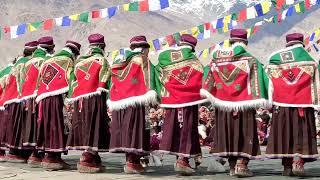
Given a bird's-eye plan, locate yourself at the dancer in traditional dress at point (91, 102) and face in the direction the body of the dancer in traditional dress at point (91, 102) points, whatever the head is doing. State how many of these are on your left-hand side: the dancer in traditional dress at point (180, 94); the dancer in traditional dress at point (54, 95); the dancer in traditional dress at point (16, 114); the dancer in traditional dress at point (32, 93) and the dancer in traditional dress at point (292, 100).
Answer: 3

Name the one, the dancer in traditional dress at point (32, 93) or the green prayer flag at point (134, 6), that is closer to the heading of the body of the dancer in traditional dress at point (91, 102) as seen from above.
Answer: the green prayer flag

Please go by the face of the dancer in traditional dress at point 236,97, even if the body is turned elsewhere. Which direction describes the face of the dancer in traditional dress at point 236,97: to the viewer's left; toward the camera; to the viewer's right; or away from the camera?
away from the camera

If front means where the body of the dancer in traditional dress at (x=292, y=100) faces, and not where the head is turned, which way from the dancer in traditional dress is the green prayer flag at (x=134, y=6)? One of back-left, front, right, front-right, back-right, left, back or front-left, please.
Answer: front-left

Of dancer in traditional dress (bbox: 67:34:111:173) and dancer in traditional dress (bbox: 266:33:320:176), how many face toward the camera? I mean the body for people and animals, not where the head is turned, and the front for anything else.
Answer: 0

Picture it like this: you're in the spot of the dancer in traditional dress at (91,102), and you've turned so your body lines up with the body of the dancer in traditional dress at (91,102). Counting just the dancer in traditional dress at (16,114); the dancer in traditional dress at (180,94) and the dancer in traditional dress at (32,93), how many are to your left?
2

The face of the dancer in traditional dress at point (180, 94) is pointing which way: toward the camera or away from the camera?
away from the camera

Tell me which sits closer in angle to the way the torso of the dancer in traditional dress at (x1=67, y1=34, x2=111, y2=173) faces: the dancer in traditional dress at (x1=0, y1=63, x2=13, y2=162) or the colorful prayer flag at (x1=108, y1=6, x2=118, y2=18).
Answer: the colorful prayer flag

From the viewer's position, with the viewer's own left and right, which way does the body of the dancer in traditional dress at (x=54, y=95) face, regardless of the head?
facing away from the viewer and to the right of the viewer

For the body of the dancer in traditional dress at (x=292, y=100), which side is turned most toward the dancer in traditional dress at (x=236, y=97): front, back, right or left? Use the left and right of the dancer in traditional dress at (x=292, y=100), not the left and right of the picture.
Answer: left

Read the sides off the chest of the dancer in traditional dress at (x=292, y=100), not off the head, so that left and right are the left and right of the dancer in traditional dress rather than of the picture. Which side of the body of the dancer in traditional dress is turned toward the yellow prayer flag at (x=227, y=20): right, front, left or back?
front

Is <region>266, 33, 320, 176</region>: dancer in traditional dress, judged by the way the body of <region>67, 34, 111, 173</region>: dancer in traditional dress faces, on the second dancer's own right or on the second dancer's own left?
on the second dancer's own right

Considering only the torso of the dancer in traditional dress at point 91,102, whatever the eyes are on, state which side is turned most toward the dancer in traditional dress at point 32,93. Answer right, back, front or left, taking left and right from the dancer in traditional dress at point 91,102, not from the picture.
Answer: left

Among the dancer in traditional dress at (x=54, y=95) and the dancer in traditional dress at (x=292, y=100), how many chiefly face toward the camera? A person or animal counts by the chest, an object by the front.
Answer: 0

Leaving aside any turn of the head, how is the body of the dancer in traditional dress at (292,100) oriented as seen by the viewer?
away from the camera
